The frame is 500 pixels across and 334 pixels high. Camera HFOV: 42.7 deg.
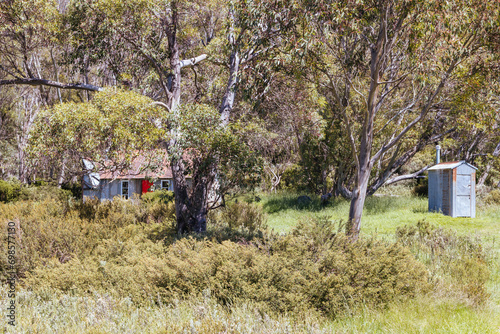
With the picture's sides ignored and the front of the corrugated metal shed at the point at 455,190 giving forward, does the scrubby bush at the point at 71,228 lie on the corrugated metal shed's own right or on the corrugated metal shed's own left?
on the corrugated metal shed's own right

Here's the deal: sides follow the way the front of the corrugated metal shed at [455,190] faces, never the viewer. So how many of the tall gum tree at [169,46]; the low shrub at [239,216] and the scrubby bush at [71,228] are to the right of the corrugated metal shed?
3

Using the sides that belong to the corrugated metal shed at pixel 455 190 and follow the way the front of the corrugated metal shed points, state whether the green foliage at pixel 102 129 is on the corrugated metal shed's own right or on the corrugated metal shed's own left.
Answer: on the corrugated metal shed's own right

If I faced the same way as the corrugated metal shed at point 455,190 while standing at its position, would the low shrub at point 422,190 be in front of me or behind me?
behind

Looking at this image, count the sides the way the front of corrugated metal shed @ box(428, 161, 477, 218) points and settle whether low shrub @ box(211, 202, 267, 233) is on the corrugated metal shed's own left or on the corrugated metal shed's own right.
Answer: on the corrugated metal shed's own right

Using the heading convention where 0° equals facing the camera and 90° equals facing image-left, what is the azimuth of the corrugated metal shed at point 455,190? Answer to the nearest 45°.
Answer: approximately 315°

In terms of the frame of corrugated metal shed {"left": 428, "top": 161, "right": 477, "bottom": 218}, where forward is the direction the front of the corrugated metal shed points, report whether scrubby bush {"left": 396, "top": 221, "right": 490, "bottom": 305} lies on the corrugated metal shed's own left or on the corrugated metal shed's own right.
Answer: on the corrugated metal shed's own right
